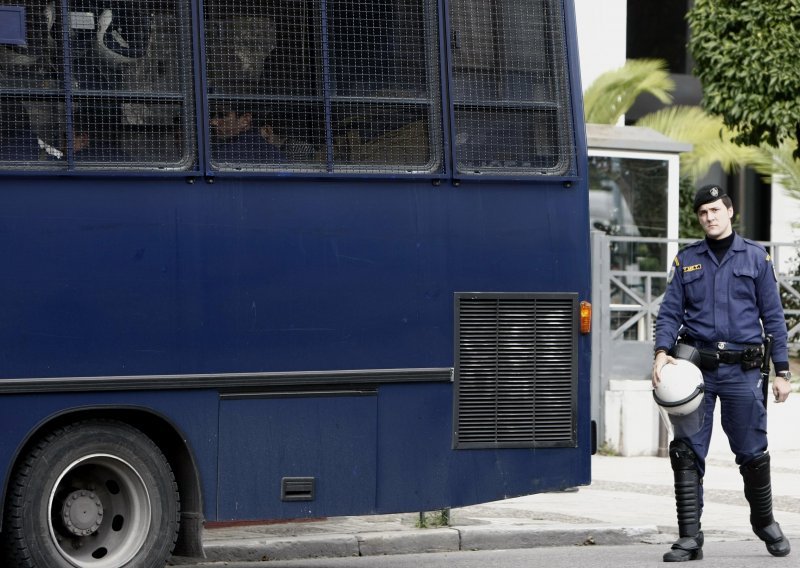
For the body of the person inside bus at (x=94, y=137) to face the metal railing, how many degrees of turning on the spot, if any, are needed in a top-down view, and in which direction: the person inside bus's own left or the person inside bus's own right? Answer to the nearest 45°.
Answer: approximately 135° to the person inside bus's own right

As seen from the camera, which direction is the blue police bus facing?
to the viewer's left

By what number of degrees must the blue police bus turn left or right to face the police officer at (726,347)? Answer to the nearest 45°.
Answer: approximately 180°

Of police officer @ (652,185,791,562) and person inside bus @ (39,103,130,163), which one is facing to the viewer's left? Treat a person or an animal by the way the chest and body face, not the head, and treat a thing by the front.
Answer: the person inside bus

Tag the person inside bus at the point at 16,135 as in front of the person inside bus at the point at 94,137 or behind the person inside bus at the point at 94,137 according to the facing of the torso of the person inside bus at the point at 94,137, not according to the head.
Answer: in front

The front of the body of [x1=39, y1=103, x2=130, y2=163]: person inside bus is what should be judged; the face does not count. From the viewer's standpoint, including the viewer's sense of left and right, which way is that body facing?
facing to the left of the viewer

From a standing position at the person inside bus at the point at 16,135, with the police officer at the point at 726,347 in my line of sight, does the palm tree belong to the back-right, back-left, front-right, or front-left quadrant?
front-left

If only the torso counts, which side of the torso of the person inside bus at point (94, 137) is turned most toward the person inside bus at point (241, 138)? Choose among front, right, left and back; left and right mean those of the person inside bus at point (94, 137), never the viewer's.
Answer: back

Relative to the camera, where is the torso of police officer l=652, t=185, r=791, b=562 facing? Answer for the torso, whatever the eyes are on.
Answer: toward the camera

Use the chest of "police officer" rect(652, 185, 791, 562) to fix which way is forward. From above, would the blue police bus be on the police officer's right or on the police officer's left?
on the police officer's right

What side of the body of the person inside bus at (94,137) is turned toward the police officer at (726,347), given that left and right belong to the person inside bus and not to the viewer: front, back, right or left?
back
